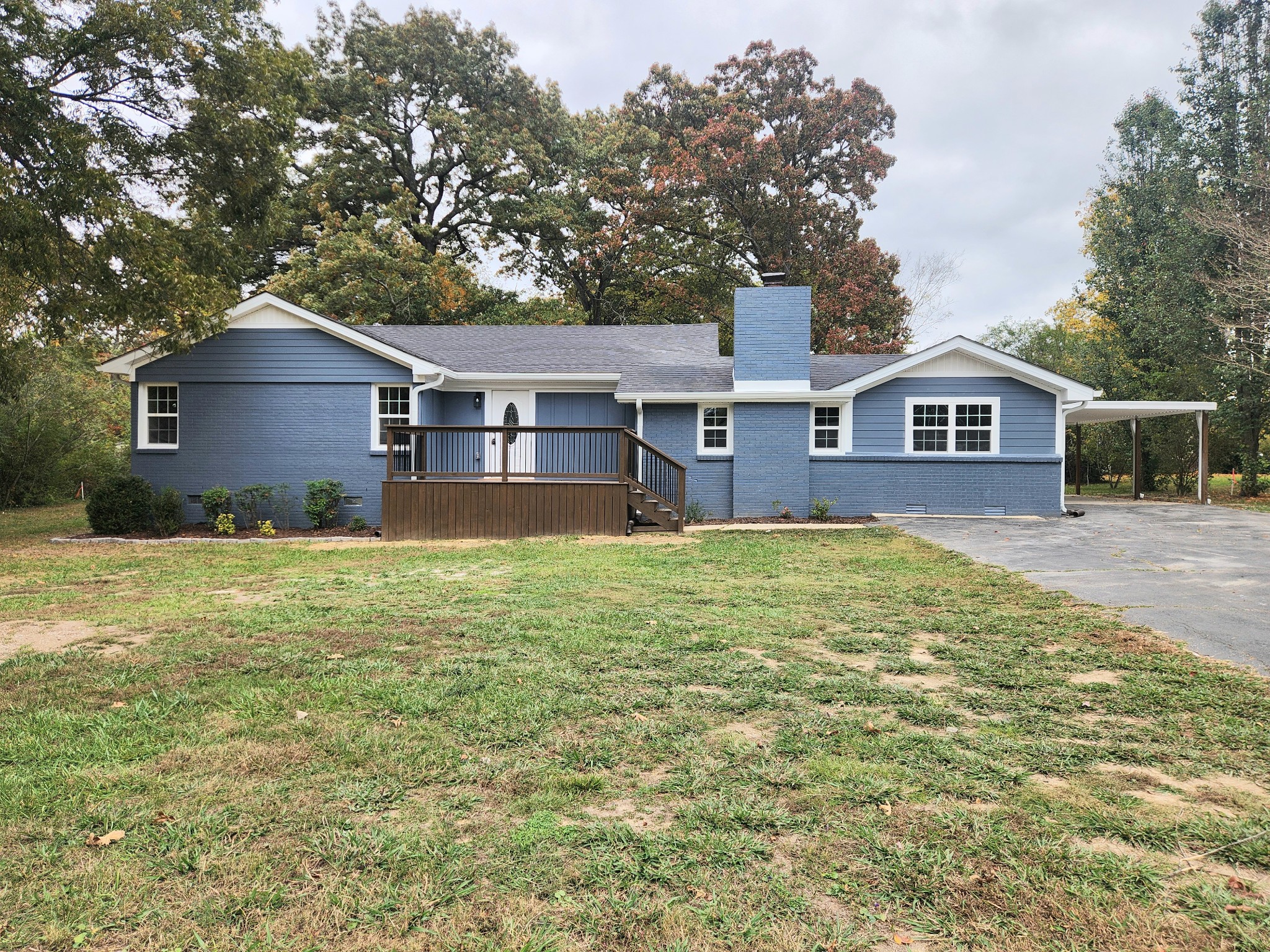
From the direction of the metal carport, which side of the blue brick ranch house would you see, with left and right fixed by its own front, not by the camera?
left

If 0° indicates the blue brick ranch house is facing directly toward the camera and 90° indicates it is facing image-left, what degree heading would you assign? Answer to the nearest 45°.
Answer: approximately 0°

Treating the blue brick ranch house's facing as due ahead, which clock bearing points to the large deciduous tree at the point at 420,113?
The large deciduous tree is roughly at 5 o'clock from the blue brick ranch house.

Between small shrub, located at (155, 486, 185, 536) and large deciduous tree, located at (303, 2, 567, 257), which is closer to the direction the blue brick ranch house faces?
the small shrub

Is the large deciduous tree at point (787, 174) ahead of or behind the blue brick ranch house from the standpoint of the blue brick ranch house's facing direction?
behind

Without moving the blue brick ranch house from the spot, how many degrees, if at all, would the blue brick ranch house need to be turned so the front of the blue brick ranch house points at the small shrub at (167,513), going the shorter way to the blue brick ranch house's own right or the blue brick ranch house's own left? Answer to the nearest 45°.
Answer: approximately 90° to the blue brick ranch house's own right

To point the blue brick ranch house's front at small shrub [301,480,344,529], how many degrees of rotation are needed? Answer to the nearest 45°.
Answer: approximately 90° to its right

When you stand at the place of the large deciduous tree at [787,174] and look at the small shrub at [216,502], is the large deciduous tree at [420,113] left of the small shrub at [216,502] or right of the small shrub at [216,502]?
right

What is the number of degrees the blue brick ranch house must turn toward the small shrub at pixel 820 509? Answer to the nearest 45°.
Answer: approximately 90° to its left

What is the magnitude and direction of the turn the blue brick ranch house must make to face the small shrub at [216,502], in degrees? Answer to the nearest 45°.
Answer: approximately 90° to its right
